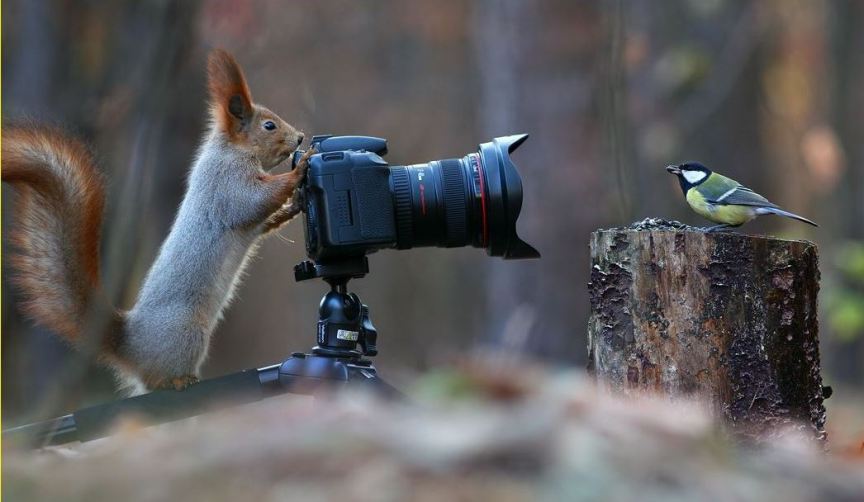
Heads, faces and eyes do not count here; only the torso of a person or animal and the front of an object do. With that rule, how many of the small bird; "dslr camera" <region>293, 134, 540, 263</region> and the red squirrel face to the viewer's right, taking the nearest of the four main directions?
2

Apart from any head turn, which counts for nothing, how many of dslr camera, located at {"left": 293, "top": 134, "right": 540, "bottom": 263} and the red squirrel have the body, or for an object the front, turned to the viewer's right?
2

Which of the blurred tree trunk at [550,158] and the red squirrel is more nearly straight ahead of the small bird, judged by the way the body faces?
the red squirrel

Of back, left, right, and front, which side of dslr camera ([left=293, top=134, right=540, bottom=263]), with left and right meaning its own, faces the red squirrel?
back

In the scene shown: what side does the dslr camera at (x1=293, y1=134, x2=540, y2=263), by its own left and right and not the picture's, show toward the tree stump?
front

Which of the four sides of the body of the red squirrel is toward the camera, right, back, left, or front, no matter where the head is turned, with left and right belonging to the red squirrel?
right

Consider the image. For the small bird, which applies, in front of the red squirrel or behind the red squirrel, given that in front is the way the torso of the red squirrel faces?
in front

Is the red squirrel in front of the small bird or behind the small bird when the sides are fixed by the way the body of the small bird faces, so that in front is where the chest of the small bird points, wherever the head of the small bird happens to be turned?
in front

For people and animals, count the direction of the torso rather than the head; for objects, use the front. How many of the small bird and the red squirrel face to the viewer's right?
1

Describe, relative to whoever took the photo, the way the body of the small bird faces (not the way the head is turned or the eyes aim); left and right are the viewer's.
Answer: facing to the left of the viewer

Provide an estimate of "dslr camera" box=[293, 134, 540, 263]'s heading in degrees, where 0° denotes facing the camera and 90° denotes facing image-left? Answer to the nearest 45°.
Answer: approximately 270°
